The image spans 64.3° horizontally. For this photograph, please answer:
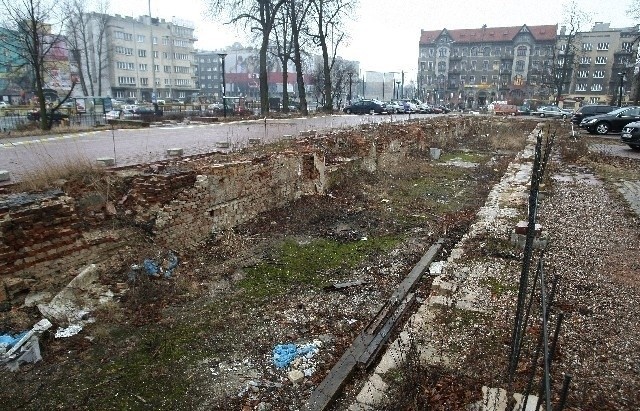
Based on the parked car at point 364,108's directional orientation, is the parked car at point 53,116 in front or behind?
in front

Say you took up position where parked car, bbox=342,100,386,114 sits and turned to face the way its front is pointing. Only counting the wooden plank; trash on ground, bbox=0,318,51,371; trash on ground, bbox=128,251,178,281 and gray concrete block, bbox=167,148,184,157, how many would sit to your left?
4

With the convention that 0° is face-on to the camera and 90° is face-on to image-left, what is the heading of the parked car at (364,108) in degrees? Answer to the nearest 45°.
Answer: approximately 90°

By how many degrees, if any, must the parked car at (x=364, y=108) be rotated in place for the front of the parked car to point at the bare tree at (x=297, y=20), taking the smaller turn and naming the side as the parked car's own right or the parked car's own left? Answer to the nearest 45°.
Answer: approximately 45° to the parked car's own left

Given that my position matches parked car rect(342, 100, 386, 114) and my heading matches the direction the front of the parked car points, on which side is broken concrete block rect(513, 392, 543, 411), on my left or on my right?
on my left

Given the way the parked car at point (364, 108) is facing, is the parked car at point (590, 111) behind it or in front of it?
behind

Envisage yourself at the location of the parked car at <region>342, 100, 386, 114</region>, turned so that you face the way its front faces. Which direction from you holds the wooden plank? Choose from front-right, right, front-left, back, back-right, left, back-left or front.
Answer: left

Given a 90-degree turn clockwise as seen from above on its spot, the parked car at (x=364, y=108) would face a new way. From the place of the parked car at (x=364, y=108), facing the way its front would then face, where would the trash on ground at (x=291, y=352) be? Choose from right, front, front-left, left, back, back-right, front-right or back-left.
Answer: back

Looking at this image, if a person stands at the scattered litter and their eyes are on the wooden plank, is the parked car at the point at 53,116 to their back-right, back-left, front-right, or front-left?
back-left

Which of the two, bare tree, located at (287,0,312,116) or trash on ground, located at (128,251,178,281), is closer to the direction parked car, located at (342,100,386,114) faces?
the bare tree

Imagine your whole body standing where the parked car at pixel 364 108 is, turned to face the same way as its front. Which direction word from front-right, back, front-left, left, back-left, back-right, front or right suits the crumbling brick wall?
left

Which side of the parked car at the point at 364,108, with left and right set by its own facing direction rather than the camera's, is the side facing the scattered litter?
left

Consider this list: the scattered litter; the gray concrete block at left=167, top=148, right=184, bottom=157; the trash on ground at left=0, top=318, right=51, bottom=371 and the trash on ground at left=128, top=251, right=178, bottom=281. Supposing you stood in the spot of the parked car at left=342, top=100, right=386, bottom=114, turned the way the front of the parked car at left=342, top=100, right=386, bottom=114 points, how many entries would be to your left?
4

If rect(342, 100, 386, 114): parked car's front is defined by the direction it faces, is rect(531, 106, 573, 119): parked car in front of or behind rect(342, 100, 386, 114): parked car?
behind

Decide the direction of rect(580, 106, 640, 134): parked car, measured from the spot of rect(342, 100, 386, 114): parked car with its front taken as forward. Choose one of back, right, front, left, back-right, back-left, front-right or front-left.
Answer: back-left
